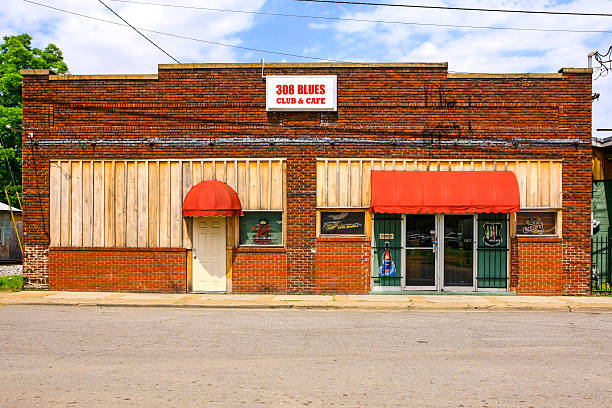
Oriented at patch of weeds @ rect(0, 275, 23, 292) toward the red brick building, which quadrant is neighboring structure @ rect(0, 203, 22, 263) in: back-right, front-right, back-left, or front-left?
back-left

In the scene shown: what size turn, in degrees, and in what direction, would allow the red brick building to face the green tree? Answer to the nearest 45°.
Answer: approximately 135° to its right

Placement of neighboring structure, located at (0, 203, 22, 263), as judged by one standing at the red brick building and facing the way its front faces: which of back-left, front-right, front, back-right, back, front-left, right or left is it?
back-right

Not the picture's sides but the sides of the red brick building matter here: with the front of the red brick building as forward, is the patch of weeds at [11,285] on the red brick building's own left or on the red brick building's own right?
on the red brick building's own right
